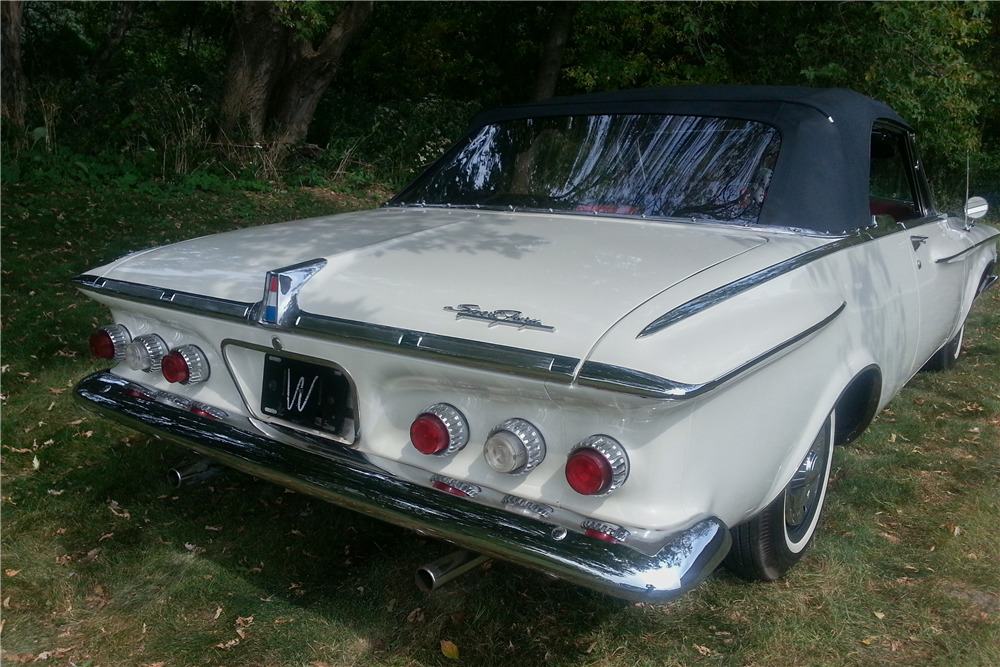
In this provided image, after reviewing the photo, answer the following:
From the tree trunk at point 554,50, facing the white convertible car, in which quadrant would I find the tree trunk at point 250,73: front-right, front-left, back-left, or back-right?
front-right

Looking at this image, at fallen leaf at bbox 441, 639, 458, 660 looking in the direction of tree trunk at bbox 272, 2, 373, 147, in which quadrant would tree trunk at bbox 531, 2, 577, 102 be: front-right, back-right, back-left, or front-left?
front-right

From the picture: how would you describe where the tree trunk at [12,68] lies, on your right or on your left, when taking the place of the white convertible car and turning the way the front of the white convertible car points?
on your left

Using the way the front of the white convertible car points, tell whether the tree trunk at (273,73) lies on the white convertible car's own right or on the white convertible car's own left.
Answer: on the white convertible car's own left

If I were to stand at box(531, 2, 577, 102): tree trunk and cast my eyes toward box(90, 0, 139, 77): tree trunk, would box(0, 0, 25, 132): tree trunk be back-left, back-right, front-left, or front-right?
front-left

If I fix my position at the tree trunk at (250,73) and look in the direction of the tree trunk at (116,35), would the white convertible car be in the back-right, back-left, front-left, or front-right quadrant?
back-left

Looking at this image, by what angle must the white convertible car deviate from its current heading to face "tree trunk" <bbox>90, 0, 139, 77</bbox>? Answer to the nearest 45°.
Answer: approximately 90° to its left

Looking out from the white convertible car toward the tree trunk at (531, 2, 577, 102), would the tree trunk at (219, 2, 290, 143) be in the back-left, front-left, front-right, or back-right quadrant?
front-left

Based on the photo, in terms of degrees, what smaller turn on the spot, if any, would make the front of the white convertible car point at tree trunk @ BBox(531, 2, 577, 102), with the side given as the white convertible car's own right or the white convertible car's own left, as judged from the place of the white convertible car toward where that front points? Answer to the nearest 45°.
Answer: approximately 45° to the white convertible car's own left

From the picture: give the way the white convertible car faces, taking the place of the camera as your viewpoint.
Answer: facing away from the viewer and to the right of the viewer

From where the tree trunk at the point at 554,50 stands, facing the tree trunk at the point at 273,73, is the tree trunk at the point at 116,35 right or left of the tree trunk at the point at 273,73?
right

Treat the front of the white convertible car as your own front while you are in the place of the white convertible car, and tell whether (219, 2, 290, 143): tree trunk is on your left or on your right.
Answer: on your left
